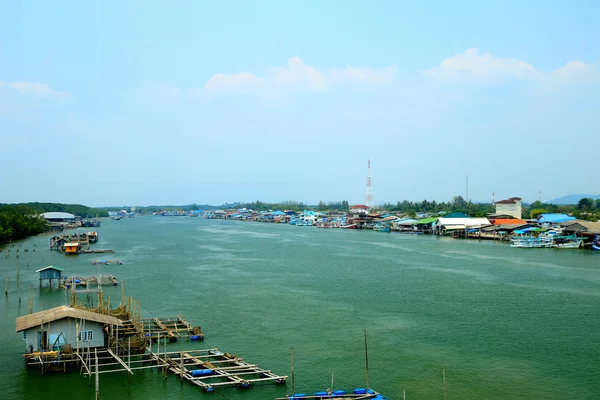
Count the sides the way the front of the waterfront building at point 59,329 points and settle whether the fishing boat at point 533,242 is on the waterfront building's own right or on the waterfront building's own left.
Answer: on the waterfront building's own left

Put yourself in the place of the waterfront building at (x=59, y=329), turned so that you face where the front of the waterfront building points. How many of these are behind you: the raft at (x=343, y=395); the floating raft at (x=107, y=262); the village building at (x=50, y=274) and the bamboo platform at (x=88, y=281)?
3

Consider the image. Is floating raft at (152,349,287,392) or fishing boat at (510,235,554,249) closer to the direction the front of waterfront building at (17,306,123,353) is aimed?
the floating raft

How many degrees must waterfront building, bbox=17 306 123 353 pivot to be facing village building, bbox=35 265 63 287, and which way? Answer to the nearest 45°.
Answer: approximately 180°

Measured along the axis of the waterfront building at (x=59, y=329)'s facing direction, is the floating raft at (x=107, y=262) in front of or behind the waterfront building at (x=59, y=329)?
behind

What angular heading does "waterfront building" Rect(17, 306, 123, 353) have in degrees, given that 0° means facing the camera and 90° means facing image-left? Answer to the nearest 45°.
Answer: approximately 0°

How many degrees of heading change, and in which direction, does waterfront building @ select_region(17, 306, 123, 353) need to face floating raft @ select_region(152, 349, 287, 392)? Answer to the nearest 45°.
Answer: approximately 45° to its left

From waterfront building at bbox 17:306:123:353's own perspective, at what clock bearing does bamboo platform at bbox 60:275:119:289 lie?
The bamboo platform is roughly at 6 o'clock from the waterfront building.

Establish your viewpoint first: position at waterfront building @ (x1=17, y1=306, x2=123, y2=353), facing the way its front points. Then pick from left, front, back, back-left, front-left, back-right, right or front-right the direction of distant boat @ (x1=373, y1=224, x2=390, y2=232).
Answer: back-left
